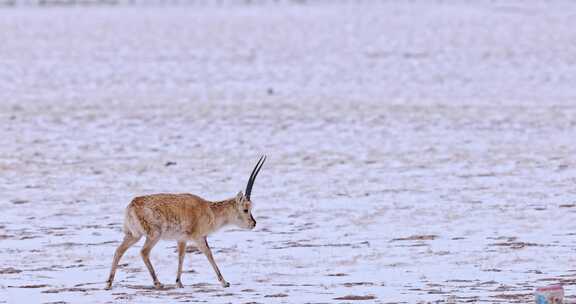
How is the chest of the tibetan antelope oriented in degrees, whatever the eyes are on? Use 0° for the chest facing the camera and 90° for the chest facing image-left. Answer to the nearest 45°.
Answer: approximately 270°
